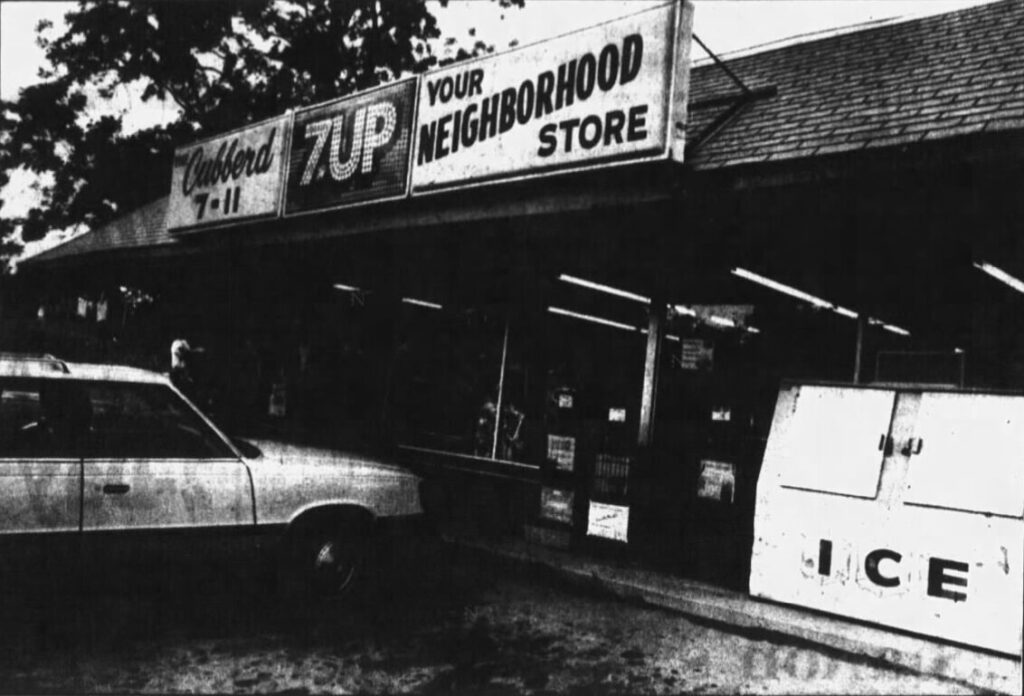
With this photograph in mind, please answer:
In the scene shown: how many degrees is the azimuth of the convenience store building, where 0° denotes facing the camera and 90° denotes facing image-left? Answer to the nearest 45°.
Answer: approximately 45°
